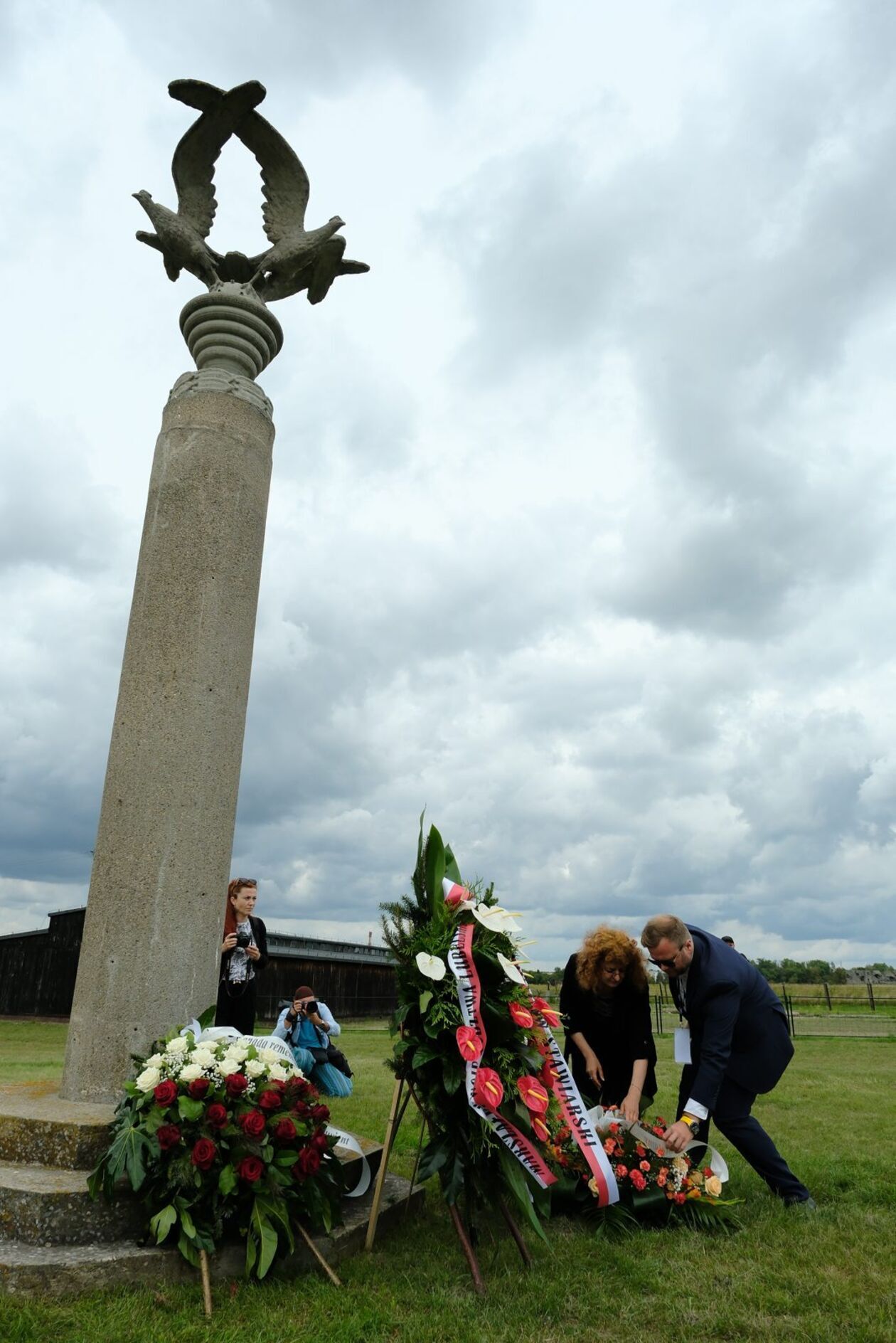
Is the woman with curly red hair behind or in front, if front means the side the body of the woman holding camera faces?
in front

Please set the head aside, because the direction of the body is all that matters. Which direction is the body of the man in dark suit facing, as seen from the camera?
to the viewer's left

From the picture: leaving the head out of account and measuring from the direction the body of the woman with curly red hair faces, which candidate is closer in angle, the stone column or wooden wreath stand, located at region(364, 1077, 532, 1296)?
the wooden wreath stand

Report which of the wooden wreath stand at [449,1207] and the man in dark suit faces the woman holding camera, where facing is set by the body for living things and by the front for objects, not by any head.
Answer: the man in dark suit

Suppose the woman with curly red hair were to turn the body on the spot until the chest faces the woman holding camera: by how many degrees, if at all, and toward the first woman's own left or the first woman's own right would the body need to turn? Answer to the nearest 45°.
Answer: approximately 90° to the first woman's own right

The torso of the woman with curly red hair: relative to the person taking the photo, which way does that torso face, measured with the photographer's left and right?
facing the viewer

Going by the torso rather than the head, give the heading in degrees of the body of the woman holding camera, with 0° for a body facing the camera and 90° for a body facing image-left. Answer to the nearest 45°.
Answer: approximately 315°

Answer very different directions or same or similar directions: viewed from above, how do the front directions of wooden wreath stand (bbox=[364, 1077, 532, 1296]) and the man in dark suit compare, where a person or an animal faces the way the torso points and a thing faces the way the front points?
very different directions

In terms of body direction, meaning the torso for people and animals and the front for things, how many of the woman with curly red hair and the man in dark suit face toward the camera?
1

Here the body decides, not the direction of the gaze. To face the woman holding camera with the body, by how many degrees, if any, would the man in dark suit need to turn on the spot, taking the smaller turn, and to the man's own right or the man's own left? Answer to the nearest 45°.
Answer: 0° — they already face them
